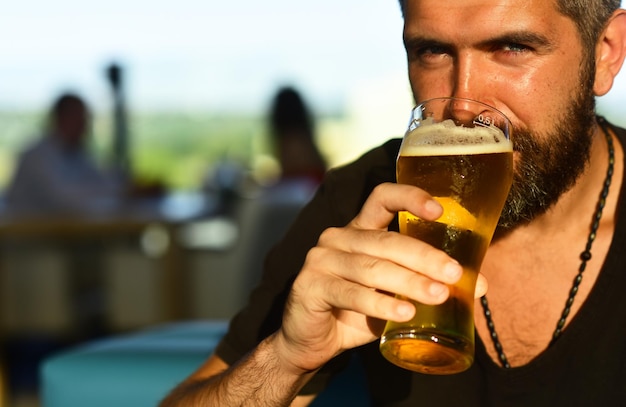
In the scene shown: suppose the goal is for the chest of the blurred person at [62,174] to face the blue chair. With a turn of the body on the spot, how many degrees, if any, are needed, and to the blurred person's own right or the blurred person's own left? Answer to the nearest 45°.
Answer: approximately 45° to the blurred person's own right

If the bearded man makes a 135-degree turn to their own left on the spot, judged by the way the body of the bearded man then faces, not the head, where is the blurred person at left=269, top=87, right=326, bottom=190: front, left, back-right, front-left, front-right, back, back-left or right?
left

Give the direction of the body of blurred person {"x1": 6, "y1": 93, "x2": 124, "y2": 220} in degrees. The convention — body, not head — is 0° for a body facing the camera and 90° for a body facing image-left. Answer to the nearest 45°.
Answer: approximately 315°

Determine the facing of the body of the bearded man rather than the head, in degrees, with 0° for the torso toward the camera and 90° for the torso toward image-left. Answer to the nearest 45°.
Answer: approximately 45°
